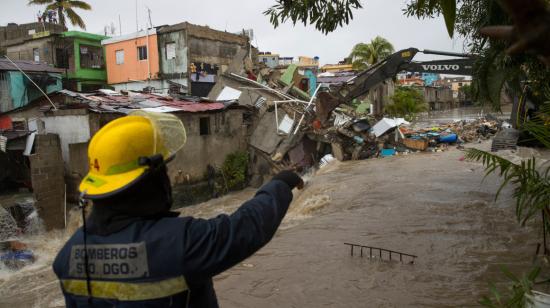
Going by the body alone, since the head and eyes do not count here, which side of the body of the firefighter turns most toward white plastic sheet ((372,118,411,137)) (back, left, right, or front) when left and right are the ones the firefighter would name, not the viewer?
front

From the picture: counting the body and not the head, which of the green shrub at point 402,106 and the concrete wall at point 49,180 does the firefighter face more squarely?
the green shrub

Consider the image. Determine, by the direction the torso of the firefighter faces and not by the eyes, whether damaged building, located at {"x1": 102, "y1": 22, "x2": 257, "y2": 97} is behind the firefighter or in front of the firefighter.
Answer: in front

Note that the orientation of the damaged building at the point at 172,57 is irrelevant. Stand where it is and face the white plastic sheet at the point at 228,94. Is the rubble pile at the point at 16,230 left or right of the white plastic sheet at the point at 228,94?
right

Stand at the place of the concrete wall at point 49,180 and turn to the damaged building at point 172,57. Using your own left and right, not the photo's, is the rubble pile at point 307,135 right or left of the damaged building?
right

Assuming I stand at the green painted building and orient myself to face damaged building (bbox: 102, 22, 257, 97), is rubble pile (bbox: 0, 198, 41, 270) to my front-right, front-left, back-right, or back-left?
front-right

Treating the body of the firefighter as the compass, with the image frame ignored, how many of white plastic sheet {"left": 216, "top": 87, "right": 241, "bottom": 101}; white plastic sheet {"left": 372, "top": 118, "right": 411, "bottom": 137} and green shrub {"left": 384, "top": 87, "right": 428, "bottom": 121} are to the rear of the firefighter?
0

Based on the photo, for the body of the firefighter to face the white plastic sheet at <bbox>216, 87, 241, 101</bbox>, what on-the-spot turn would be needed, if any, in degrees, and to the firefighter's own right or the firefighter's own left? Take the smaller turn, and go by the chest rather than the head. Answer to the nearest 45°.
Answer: approximately 45° to the firefighter's own left

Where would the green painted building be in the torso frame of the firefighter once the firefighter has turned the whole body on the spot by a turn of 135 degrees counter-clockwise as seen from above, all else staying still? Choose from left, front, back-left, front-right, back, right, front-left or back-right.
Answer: right

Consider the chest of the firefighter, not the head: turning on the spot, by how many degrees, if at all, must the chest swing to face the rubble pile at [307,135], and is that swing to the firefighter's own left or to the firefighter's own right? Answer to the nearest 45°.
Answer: approximately 45° to the firefighter's own left

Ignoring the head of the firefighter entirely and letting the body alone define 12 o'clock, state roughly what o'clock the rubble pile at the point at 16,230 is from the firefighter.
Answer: The rubble pile is roughly at 10 o'clock from the firefighter.

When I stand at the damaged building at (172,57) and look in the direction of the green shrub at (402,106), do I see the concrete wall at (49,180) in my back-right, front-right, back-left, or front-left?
back-right

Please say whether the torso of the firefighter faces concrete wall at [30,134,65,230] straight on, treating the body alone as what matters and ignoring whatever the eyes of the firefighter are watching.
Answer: no

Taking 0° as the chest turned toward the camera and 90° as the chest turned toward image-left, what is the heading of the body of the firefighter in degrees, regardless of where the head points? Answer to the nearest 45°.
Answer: approximately 225°
